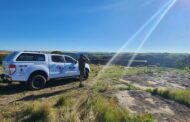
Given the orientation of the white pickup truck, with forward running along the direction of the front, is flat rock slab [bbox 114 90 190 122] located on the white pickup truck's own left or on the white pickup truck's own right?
on the white pickup truck's own right

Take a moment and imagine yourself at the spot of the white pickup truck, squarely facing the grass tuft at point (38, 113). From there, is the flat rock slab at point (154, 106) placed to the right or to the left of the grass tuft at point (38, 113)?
left

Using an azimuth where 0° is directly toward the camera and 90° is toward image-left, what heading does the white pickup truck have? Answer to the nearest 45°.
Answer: approximately 225°

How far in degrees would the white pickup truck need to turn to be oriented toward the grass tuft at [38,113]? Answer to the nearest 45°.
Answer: approximately 135° to its right

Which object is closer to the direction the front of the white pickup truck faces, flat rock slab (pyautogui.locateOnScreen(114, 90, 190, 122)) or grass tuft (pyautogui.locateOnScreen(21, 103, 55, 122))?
the flat rock slab
